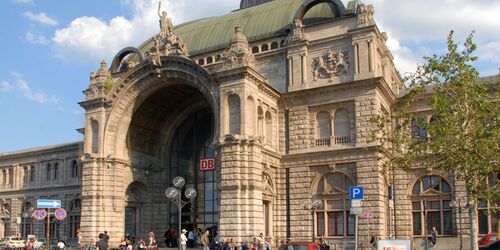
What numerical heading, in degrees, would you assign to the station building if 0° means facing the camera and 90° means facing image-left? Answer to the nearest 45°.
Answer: approximately 45°

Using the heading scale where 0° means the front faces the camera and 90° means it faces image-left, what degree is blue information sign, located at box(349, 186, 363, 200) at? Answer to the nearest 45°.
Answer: approximately 0°
